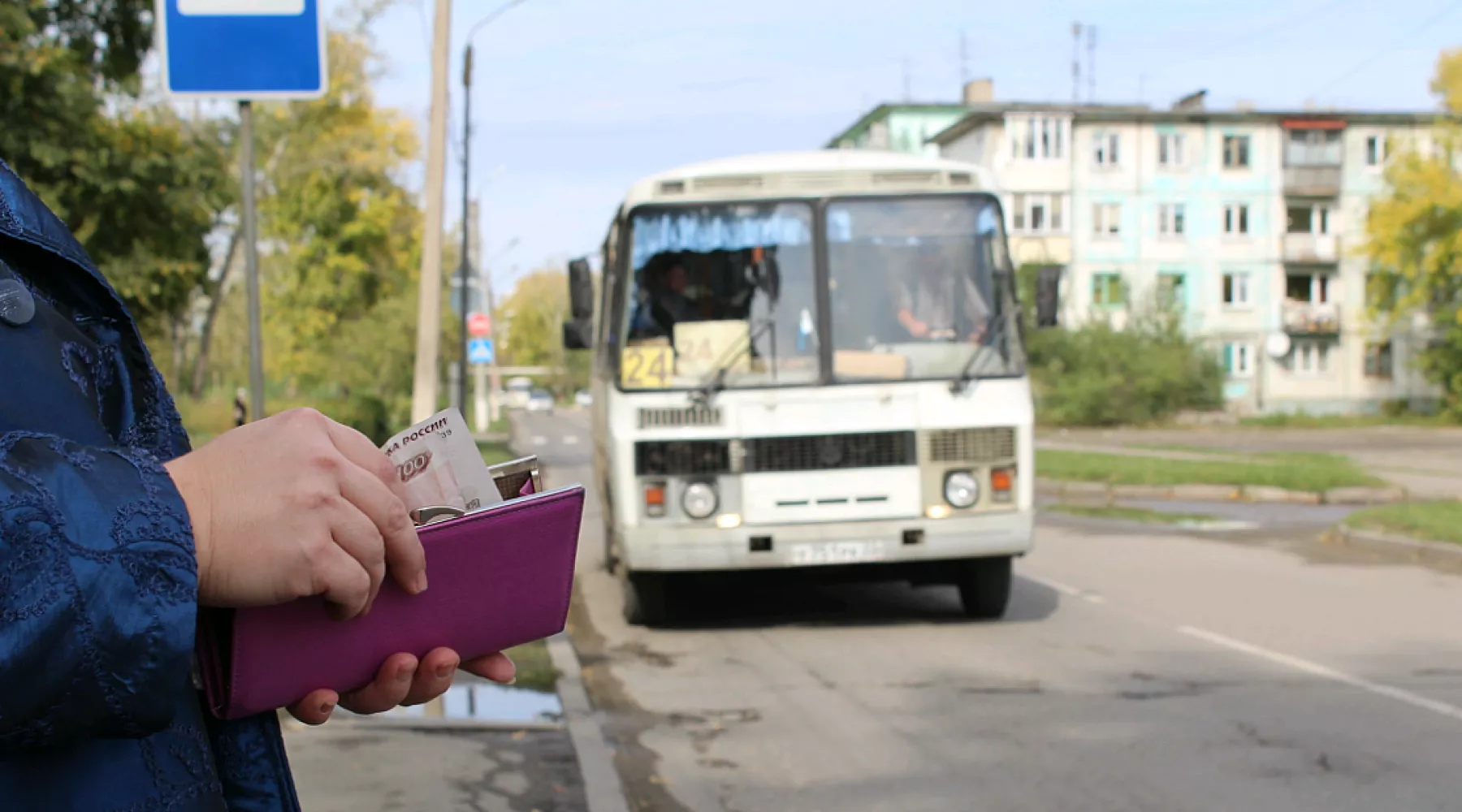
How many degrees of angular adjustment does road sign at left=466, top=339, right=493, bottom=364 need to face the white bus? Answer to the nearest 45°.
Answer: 0° — it already faces it

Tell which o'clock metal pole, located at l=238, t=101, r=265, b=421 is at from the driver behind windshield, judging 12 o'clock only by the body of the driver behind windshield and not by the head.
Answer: The metal pole is roughly at 1 o'clock from the driver behind windshield.

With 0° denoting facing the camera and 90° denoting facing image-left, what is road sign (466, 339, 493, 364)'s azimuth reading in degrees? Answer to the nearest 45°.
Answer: approximately 0°

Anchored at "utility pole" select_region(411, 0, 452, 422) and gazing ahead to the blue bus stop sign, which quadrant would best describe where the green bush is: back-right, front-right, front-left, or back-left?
back-left

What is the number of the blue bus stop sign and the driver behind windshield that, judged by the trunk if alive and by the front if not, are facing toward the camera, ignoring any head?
2

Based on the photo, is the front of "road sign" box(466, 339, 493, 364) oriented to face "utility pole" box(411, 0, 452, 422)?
yes

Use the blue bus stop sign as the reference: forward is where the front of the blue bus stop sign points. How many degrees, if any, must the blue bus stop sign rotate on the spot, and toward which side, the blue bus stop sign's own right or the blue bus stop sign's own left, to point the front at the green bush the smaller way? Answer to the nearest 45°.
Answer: approximately 135° to the blue bus stop sign's own left

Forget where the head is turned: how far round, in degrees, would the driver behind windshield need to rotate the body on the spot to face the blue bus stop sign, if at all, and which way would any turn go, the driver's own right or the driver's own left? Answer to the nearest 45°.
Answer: approximately 45° to the driver's own right

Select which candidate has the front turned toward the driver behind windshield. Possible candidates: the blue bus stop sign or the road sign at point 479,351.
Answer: the road sign

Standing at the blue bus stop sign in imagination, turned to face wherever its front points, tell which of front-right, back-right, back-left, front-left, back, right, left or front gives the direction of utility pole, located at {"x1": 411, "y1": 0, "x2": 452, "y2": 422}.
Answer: back

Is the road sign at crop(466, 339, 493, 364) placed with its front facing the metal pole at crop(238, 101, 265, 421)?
yes
